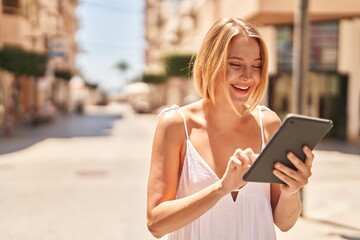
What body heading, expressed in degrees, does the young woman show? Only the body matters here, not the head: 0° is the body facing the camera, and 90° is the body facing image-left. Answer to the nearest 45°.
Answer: approximately 315°

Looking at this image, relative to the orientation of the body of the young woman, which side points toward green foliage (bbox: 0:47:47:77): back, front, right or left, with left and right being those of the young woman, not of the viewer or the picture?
back

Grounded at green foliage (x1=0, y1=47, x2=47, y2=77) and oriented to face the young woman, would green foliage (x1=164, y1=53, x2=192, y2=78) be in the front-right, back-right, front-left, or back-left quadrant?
back-left

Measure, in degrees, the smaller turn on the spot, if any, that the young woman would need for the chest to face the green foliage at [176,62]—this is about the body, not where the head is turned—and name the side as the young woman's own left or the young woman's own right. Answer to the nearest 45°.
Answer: approximately 135° to the young woman's own left

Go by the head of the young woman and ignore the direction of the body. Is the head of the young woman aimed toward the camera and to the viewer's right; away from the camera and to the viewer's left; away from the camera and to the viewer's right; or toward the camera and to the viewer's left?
toward the camera and to the viewer's right
